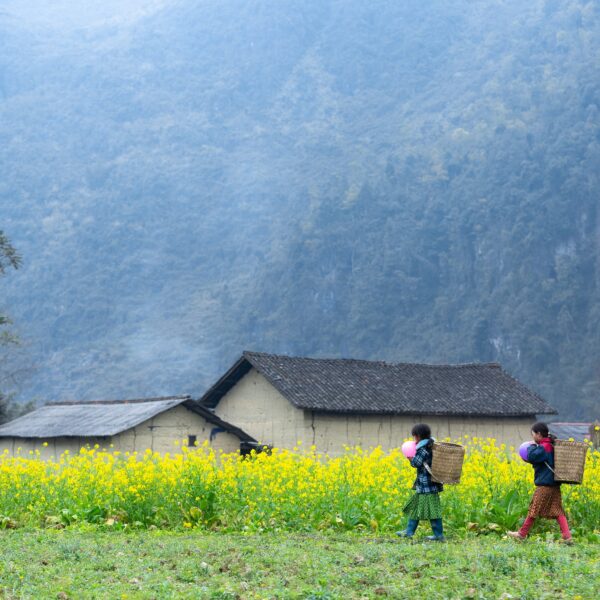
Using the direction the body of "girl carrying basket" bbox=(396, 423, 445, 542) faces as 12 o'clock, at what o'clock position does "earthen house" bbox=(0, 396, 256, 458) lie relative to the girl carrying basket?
The earthen house is roughly at 2 o'clock from the girl carrying basket.

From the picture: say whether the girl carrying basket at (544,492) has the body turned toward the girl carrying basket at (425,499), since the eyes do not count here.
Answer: yes

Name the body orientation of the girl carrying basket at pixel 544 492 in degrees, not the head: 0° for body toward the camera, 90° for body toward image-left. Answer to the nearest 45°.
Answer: approximately 90°

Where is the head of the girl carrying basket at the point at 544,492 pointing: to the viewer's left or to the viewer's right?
to the viewer's left

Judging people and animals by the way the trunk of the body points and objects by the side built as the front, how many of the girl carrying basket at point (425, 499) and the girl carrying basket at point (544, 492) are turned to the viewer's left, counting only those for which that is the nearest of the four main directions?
2

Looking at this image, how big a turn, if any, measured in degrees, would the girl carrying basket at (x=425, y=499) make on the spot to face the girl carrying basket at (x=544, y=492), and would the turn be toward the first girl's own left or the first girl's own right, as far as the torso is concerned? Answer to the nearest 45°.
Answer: approximately 180°

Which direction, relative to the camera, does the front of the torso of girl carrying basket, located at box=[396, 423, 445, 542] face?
to the viewer's left

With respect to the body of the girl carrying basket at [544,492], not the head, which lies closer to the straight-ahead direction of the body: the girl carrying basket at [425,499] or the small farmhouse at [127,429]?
the girl carrying basket

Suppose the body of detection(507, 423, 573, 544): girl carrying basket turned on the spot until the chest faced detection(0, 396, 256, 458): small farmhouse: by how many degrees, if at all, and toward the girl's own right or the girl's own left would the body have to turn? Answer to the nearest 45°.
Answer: approximately 45° to the girl's own right
